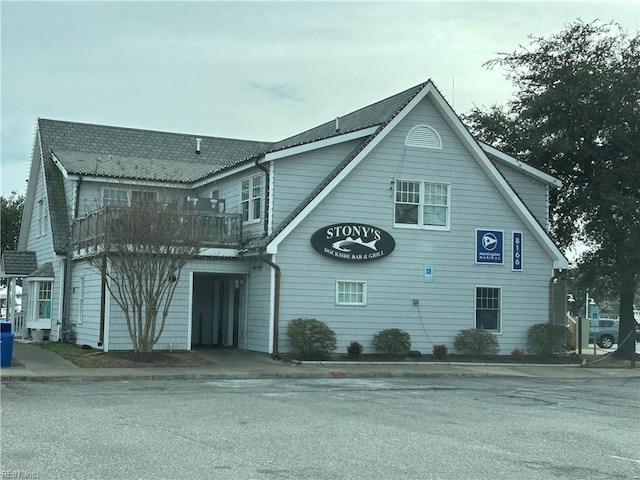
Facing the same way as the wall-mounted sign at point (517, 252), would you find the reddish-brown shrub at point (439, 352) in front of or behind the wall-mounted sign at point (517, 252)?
in front

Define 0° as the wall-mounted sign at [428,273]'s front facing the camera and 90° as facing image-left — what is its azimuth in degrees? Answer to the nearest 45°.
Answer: approximately 0°

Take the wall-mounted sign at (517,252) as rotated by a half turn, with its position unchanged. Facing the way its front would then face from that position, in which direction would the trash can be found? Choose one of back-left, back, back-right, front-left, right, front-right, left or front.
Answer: back-left

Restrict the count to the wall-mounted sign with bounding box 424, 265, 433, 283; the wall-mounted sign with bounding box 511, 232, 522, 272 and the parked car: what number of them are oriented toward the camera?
2

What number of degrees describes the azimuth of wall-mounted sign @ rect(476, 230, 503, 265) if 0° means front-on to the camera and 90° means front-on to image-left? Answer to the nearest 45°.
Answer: approximately 0°

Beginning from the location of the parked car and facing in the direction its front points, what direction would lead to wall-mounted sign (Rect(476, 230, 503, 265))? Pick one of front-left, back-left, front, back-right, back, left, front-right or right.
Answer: left

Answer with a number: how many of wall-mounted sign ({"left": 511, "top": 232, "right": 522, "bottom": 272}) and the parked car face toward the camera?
1

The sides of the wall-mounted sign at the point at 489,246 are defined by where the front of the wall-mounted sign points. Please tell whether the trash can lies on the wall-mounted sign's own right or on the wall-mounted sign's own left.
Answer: on the wall-mounted sign's own right

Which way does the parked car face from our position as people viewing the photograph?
facing to the left of the viewer

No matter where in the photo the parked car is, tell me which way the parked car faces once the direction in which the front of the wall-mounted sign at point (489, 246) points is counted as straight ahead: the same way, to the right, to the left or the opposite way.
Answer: to the right
